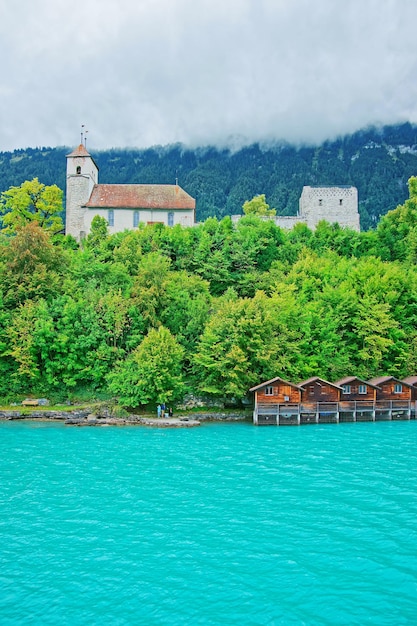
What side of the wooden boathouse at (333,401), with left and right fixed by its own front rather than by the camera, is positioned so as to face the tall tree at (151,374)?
right

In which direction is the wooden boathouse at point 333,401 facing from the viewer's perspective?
toward the camera
